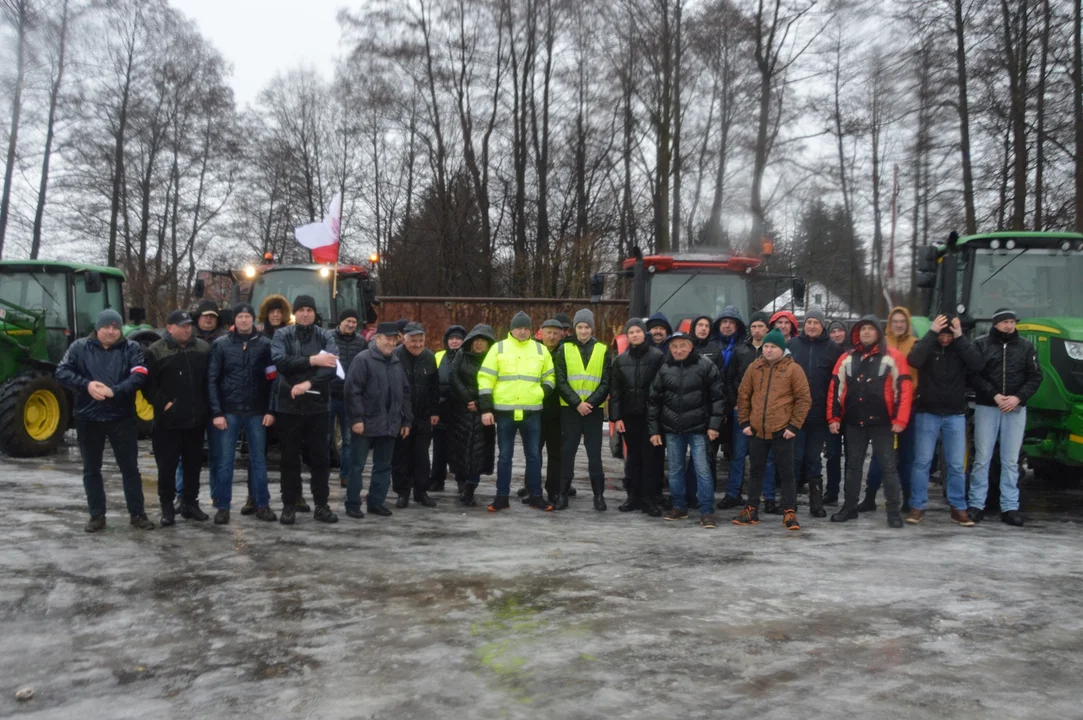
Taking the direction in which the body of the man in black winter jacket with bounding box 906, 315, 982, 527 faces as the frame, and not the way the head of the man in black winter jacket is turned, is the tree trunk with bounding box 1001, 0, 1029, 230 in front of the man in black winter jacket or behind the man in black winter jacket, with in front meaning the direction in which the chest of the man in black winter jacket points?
behind

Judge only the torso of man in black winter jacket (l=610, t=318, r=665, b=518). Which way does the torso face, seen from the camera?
toward the camera

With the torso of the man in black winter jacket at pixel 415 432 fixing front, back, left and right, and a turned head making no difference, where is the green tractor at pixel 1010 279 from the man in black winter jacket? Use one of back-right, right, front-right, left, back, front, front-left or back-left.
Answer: left

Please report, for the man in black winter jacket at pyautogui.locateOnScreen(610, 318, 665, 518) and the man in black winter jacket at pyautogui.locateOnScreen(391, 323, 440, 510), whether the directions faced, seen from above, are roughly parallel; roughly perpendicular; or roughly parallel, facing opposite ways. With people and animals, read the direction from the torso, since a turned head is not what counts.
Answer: roughly parallel

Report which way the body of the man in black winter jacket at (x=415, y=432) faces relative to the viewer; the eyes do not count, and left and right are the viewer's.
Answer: facing the viewer

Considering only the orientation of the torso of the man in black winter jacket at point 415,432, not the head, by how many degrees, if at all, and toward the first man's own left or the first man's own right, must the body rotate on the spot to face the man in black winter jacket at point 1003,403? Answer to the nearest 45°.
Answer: approximately 90° to the first man's own left

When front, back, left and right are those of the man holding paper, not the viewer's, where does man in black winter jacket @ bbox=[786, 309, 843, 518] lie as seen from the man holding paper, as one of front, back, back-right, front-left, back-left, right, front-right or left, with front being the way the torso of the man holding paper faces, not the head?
left

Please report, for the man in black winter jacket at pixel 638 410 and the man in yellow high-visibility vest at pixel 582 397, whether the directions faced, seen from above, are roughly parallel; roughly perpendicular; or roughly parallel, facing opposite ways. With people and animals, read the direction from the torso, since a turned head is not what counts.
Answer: roughly parallel

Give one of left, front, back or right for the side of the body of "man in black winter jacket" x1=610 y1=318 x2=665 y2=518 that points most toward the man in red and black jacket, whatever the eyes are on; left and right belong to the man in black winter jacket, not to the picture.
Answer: left

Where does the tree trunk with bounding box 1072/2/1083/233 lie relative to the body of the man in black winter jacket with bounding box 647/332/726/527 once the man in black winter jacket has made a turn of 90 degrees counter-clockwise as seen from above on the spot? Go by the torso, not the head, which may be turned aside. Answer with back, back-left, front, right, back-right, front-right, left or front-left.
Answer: front-left

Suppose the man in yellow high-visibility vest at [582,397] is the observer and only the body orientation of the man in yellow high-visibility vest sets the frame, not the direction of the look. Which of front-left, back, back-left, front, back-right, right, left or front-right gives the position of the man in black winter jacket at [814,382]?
left

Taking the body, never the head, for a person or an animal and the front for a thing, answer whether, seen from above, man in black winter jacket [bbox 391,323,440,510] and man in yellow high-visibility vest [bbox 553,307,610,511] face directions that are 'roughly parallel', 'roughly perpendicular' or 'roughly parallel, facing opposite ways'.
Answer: roughly parallel

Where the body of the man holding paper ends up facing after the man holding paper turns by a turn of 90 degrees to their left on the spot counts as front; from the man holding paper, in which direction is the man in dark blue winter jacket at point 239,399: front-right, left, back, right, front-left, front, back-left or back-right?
back

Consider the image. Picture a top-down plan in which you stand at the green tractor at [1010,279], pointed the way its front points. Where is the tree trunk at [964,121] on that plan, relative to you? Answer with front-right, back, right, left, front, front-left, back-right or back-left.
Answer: back-left

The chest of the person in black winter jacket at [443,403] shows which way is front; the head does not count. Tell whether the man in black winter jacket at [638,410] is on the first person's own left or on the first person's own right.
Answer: on the first person's own left

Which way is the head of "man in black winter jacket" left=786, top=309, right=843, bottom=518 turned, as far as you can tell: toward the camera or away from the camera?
toward the camera

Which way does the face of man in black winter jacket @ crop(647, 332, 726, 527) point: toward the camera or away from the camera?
toward the camera
